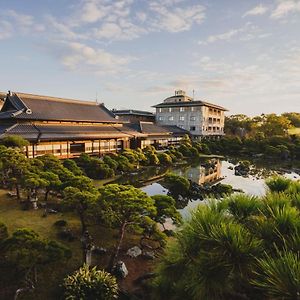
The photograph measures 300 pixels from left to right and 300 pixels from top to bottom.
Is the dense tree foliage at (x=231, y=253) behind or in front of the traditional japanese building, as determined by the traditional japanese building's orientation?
in front

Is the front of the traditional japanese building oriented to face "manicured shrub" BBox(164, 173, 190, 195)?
yes

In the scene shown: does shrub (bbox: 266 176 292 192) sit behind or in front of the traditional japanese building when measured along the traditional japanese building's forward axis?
in front

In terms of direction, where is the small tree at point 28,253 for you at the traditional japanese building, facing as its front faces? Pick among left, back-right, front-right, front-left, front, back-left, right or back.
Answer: front-right

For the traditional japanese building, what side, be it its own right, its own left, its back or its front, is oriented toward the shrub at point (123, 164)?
front

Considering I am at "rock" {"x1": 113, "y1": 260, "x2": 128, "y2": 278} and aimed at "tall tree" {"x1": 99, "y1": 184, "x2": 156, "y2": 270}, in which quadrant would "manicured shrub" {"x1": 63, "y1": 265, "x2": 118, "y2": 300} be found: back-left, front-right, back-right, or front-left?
back-left

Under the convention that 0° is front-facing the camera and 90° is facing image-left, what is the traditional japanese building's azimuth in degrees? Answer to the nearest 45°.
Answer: approximately 315°

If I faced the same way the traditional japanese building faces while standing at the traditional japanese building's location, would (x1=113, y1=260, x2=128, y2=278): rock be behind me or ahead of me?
ahead
